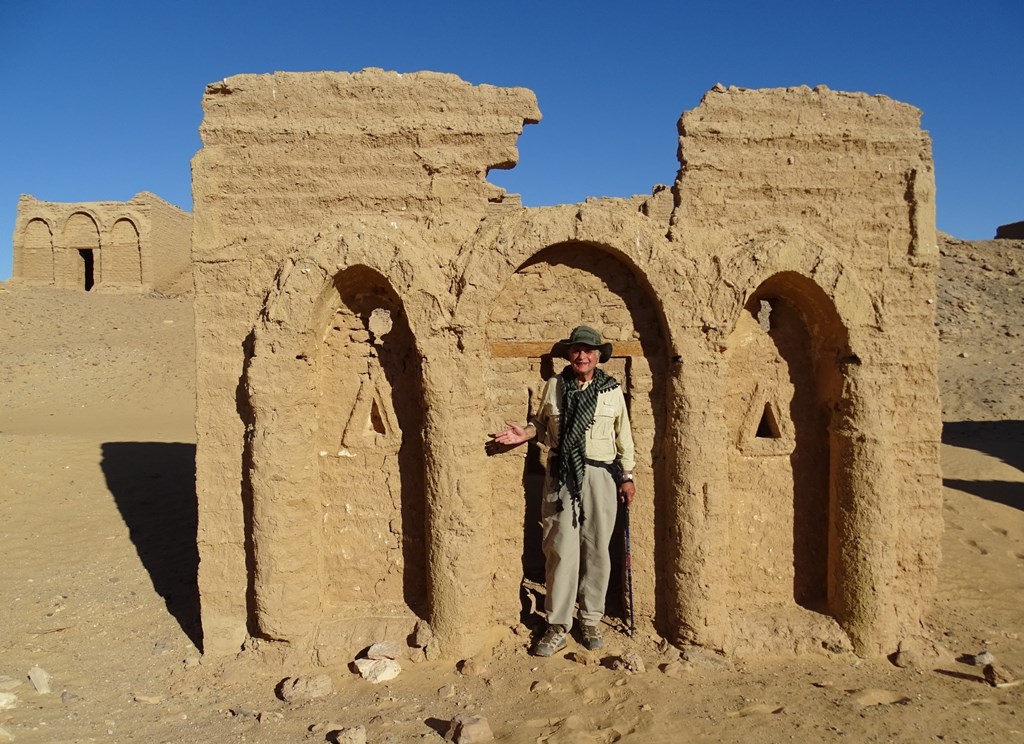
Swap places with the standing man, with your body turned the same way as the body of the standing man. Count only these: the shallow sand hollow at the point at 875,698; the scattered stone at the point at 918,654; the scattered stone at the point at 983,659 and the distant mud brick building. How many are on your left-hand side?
3

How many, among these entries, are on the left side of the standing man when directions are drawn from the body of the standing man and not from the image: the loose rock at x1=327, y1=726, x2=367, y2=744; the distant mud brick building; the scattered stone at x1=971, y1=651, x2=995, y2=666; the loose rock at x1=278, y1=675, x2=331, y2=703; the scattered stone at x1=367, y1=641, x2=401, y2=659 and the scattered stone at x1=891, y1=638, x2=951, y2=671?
2

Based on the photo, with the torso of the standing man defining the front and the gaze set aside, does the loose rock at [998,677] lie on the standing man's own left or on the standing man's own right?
on the standing man's own left

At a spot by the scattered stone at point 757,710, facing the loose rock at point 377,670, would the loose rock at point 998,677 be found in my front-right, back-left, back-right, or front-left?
back-right

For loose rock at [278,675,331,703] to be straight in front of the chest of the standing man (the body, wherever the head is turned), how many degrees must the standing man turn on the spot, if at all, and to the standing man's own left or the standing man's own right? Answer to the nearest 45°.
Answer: approximately 90° to the standing man's own right

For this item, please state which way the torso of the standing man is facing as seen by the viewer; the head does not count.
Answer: toward the camera

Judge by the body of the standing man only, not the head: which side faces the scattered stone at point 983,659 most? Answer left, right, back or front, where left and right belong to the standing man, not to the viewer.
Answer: left

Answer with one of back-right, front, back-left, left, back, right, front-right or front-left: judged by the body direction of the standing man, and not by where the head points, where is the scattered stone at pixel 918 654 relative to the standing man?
left

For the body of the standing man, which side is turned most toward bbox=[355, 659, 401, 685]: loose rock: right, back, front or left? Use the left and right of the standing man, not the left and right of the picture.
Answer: right

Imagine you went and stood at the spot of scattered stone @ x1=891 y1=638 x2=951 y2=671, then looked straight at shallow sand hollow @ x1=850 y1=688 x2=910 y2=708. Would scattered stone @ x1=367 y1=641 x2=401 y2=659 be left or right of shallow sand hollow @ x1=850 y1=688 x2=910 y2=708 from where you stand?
right

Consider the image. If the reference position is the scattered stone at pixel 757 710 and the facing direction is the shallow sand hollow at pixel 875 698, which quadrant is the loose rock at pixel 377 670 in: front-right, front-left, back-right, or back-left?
back-left

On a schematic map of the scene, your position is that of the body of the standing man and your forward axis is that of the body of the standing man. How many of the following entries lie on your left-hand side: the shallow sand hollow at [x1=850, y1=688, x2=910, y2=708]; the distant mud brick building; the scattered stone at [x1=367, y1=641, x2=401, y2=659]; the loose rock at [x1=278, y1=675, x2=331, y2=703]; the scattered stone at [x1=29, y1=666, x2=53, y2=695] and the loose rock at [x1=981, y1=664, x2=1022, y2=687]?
2

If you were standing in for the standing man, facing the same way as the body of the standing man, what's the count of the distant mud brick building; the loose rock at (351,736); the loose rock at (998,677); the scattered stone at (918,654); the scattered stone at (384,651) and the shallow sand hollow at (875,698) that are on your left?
3
